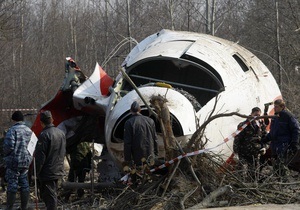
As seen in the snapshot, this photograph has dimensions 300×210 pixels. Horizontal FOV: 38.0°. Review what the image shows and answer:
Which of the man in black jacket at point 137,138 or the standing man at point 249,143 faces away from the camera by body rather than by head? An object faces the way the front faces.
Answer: the man in black jacket

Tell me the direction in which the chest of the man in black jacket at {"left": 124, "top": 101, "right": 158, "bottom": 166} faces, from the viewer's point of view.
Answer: away from the camera

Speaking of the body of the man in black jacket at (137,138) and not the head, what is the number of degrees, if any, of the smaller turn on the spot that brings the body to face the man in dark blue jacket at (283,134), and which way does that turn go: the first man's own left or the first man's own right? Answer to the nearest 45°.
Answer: approximately 90° to the first man's own right

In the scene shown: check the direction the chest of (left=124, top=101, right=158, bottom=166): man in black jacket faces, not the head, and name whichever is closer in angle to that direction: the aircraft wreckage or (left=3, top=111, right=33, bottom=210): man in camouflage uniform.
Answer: the aircraft wreckage

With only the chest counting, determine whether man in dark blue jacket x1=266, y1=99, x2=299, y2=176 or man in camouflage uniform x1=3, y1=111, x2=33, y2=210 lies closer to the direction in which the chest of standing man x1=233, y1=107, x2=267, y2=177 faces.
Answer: the man in dark blue jacket

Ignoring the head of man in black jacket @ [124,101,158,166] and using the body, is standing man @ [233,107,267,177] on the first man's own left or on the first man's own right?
on the first man's own right
